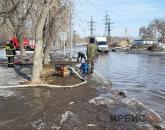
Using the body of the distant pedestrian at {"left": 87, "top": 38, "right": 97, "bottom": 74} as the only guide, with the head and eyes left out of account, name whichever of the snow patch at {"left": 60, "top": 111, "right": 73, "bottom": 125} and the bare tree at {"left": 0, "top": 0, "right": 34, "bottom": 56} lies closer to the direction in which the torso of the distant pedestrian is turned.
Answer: the bare tree

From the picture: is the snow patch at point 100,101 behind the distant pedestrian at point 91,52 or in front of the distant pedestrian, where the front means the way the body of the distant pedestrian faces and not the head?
behind

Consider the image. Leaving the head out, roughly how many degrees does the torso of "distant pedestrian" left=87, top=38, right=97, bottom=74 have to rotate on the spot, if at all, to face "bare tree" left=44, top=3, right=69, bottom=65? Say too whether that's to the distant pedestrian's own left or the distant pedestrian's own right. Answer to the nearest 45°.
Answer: approximately 45° to the distant pedestrian's own left
